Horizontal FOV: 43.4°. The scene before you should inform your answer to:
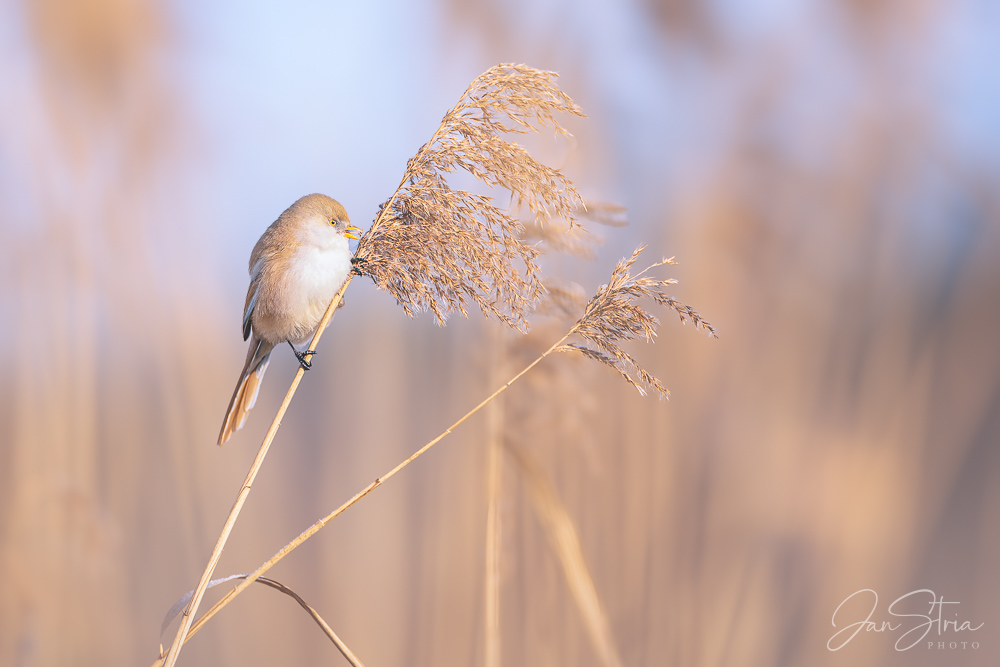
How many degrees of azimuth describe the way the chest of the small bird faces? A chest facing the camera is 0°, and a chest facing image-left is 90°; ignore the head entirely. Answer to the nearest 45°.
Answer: approximately 315°
